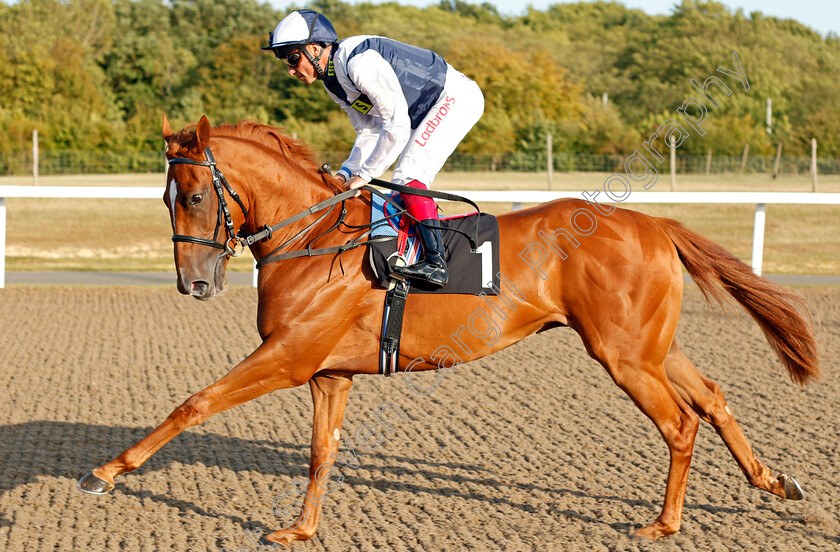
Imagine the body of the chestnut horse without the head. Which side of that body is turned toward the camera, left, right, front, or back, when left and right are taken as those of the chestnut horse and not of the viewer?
left

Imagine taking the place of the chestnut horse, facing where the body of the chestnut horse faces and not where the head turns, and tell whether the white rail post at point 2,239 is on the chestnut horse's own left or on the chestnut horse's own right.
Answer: on the chestnut horse's own right

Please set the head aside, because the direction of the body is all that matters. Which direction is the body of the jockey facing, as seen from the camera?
to the viewer's left

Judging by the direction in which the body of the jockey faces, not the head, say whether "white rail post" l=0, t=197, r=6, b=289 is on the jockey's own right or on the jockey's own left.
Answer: on the jockey's own right
